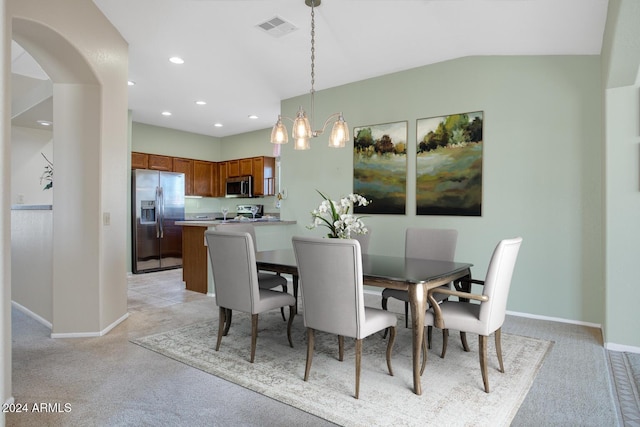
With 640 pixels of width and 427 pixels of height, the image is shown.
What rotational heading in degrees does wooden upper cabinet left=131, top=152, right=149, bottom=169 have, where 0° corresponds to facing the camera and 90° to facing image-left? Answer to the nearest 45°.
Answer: approximately 315°

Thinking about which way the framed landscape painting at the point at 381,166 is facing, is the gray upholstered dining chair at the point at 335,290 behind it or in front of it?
in front

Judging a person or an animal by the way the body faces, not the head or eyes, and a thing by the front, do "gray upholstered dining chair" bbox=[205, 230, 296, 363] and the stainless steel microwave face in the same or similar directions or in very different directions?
very different directions

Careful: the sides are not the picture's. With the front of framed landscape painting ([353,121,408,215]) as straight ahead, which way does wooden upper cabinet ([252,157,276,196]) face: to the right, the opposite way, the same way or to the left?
the same way

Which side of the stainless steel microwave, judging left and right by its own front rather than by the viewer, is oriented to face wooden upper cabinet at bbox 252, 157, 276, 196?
left

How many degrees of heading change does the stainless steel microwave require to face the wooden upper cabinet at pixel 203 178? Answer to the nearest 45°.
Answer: approximately 90° to its right

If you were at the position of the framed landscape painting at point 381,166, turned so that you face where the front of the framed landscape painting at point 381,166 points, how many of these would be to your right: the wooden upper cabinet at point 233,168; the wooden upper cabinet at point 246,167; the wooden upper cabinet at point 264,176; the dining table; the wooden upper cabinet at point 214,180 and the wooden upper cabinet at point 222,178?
5

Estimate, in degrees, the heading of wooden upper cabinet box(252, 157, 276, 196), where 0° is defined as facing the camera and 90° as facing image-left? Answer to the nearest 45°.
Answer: approximately 45°

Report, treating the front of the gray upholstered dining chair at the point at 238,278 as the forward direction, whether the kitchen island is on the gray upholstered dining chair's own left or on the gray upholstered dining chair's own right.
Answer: on the gray upholstered dining chair's own left

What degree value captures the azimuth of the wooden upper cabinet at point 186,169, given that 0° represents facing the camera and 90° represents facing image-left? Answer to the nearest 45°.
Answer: approximately 315°

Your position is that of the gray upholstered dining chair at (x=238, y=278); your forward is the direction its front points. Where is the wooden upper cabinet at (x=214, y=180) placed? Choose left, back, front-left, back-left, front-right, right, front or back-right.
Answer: front-left

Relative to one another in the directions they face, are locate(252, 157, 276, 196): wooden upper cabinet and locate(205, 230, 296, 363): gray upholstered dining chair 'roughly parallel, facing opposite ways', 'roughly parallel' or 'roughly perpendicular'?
roughly parallel, facing opposite ways

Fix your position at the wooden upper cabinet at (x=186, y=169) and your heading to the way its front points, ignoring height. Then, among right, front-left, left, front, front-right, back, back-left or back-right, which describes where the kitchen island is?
front-right

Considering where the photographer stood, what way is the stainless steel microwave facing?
facing the viewer and to the left of the viewer

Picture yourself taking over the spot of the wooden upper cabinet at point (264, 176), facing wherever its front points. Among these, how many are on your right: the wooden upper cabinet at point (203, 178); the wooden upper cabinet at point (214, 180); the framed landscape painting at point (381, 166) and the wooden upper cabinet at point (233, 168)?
3

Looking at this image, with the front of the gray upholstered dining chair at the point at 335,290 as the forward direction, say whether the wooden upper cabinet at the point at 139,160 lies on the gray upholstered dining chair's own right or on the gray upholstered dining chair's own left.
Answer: on the gray upholstered dining chair's own left

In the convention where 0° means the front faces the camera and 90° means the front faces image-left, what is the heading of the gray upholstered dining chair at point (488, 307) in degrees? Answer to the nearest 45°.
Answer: approximately 135°

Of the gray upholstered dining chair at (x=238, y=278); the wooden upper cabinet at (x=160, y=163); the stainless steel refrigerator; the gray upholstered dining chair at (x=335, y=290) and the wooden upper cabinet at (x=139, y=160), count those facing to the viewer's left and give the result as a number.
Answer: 0
